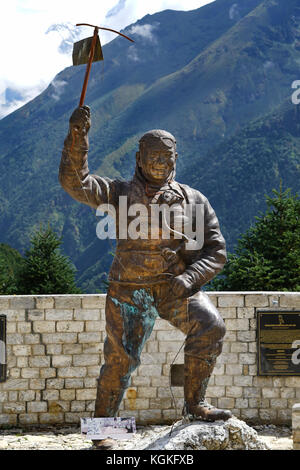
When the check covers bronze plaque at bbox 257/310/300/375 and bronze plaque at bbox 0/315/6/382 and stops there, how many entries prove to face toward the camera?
2

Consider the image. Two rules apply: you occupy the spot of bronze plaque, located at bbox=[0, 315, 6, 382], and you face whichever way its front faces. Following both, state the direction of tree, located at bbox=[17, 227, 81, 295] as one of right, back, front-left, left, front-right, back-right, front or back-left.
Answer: back

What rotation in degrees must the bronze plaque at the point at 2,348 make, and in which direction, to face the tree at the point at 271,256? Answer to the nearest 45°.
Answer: approximately 135° to its left

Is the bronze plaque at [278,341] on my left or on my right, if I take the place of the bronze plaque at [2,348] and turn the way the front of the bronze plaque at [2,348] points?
on my left

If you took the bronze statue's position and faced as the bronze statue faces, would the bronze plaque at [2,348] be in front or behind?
behind

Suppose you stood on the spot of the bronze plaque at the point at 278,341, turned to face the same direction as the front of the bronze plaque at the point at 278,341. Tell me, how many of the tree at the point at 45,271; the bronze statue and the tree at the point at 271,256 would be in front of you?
1

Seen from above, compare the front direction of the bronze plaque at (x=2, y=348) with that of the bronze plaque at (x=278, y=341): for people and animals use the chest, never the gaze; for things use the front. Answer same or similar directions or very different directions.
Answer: same or similar directions

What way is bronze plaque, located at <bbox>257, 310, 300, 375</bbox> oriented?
toward the camera

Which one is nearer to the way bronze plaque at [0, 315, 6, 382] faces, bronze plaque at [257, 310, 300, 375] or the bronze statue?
the bronze statue

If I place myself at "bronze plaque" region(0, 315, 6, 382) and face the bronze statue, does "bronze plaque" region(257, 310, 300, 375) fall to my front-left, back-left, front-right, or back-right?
front-left

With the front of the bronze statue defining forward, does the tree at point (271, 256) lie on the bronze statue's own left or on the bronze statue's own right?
on the bronze statue's own left

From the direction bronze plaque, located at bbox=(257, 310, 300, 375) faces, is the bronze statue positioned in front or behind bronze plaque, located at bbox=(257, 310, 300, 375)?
in front
